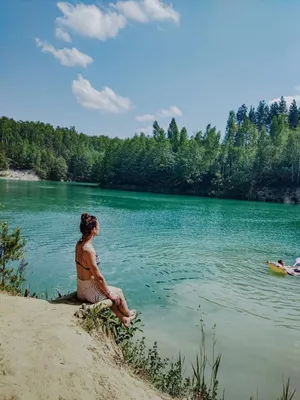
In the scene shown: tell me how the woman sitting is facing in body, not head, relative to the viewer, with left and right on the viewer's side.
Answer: facing away from the viewer and to the right of the viewer

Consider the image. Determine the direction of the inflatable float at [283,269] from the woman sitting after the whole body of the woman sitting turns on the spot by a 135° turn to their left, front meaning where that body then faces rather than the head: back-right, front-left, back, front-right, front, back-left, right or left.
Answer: back-right
